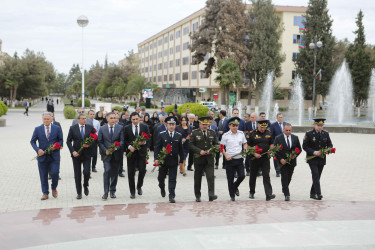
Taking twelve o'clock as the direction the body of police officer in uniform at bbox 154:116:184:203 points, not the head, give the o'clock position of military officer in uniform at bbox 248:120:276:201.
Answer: The military officer in uniform is roughly at 9 o'clock from the police officer in uniform.

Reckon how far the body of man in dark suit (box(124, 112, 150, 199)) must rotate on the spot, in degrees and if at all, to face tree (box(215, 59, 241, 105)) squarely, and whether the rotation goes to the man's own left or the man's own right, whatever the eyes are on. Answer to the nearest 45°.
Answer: approximately 180°

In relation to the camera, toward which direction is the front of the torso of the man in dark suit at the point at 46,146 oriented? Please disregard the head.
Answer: toward the camera

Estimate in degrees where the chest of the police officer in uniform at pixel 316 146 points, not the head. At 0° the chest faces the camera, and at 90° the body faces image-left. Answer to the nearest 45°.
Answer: approximately 0°

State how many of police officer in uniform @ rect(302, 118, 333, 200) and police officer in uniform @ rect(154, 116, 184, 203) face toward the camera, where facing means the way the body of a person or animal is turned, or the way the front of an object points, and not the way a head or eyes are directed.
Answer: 2

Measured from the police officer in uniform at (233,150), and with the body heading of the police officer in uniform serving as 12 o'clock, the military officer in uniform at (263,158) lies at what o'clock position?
The military officer in uniform is roughly at 8 o'clock from the police officer in uniform.

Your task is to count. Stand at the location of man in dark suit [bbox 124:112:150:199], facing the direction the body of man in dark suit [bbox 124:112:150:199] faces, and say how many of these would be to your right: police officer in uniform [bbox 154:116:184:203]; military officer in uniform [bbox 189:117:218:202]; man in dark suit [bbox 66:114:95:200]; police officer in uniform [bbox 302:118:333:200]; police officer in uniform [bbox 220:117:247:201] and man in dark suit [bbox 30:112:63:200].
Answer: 2

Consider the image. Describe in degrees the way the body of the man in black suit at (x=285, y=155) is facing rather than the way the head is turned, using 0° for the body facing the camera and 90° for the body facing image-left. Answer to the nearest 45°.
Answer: approximately 0°

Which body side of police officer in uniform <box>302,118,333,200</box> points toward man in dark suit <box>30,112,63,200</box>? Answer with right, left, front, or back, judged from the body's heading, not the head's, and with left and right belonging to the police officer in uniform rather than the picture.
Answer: right

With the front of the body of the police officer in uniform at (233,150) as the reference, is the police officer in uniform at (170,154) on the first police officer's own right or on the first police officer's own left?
on the first police officer's own right

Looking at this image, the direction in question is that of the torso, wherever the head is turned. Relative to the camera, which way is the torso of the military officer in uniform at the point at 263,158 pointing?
toward the camera

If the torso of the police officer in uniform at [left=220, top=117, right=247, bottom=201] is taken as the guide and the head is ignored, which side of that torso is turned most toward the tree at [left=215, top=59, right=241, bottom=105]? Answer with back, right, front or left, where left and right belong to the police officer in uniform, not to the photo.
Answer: back
